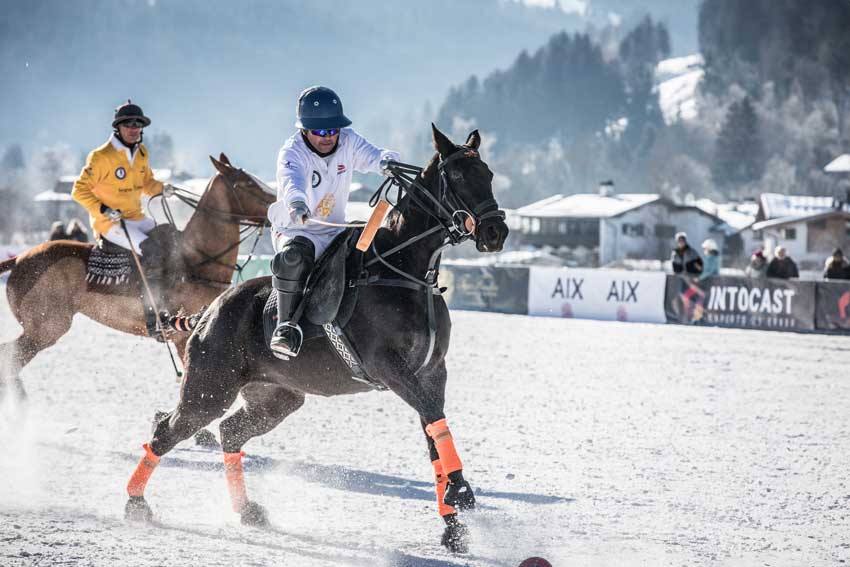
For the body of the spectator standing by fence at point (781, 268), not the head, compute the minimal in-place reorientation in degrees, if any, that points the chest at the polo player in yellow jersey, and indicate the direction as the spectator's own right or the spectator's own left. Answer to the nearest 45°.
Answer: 0° — they already face them

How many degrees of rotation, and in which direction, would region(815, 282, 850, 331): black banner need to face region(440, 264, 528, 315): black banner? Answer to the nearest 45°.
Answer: approximately 90° to its right

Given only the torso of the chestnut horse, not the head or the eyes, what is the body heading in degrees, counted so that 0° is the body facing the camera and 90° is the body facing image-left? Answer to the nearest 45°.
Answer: approximately 270°

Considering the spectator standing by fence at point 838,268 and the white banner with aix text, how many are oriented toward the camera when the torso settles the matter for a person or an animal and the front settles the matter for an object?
2

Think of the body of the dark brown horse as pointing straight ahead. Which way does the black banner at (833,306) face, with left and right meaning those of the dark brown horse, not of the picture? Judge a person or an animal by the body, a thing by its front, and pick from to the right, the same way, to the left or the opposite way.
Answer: to the right

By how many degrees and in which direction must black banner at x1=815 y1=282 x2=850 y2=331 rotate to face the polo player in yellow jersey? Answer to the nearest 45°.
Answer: approximately 45° to its right
